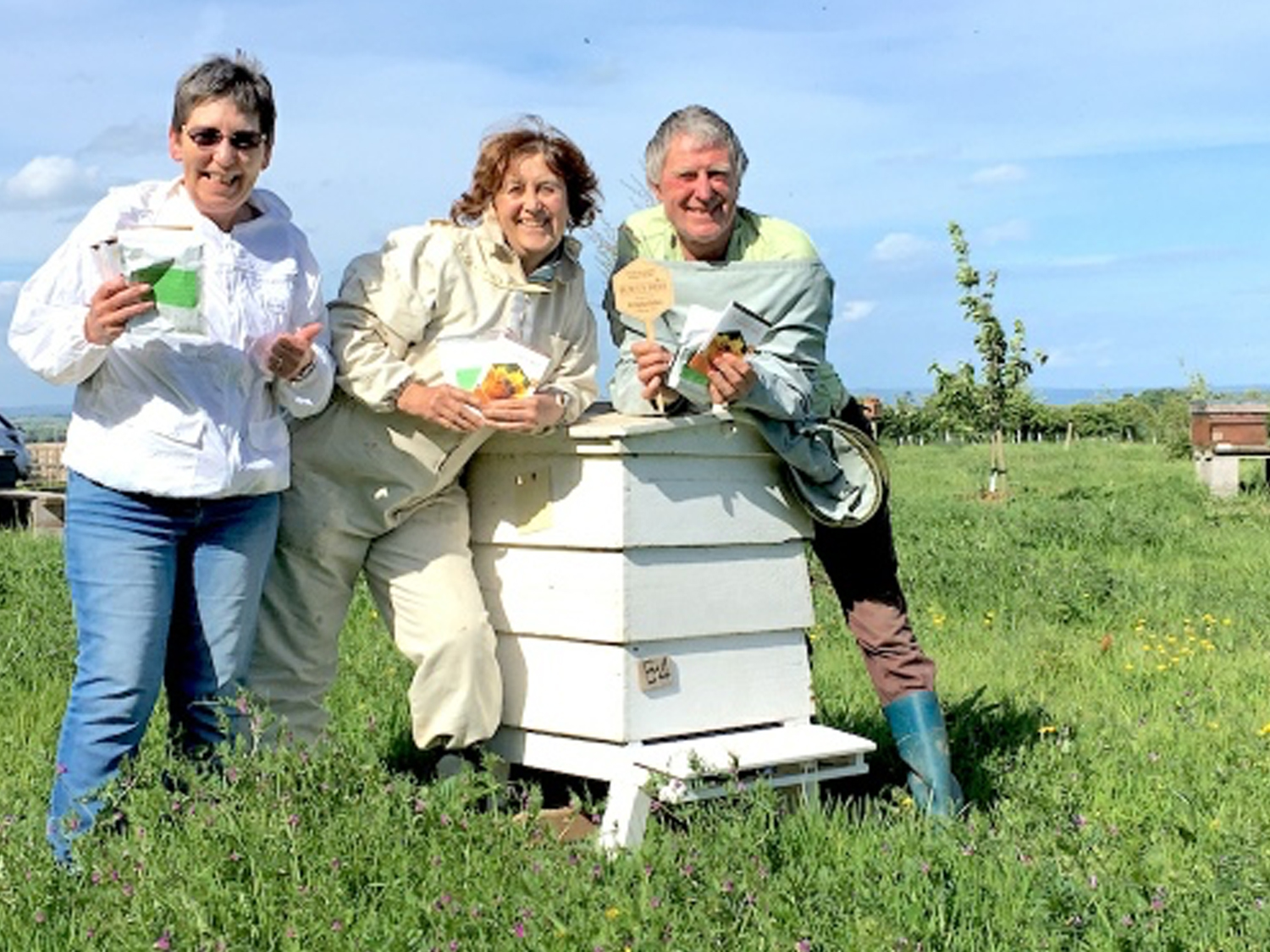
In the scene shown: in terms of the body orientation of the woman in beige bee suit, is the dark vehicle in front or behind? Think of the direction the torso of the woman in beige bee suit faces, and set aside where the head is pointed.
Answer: behind

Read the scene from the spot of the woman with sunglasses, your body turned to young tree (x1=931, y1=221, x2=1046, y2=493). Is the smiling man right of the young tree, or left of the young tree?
right

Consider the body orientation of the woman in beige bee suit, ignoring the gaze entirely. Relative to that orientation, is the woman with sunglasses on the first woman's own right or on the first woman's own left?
on the first woman's own right
